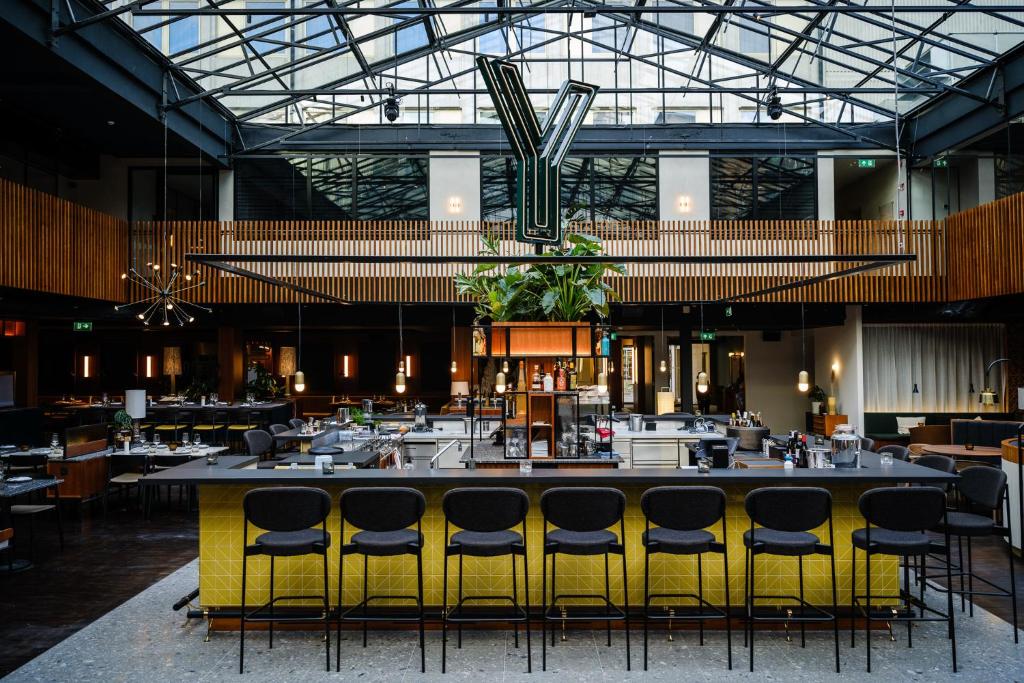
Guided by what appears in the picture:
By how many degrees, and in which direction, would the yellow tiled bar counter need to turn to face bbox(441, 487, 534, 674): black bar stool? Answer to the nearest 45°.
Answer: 0° — it already faces it

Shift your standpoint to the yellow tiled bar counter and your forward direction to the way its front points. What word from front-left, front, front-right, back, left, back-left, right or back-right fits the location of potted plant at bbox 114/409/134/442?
back-right

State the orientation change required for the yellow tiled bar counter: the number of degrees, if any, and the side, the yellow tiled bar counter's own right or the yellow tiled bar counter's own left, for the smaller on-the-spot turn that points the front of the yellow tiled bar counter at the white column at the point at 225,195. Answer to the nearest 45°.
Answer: approximately 135° to the yellow tiled bar counter's own right

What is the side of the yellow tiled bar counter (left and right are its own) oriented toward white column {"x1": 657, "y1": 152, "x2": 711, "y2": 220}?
back

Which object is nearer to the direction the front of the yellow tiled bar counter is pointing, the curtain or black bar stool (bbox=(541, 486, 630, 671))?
the black bar stool

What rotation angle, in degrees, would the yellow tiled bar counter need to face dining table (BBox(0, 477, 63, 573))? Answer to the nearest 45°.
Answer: approximately 90° to its right

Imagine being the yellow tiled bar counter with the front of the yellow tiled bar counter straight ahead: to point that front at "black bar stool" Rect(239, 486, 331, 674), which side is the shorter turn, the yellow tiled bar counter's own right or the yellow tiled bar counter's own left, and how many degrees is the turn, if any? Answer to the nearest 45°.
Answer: approximately 45° to the yellow tiled bar counter's own right

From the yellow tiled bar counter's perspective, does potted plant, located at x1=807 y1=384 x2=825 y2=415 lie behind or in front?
behind

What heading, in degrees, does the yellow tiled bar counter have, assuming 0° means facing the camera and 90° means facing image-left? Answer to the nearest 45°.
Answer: approximately 0°

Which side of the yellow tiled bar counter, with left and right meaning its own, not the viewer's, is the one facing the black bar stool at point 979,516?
left

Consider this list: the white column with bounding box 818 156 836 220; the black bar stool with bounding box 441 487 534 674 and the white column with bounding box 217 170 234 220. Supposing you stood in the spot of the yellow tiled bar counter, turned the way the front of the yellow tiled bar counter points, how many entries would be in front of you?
1

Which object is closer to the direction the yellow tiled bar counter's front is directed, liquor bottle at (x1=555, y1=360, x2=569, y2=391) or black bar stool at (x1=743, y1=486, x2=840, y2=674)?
the black bar stool

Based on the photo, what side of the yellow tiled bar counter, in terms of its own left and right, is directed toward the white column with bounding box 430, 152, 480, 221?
back
